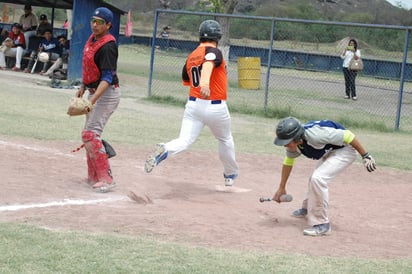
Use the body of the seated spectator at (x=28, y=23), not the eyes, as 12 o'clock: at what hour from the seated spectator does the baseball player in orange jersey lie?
The baseball player in orange jersey is roughly at 12 o'clock from the seated spectator.

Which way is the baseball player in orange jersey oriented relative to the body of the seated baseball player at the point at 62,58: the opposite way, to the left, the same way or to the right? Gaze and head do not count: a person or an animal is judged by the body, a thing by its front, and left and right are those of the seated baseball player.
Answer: the opposite way

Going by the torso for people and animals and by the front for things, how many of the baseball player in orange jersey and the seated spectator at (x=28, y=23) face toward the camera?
1

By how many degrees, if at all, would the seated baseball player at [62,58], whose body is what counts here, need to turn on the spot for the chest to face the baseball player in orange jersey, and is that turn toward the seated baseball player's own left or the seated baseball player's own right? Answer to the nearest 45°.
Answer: approximately 45° to the seated baseball player's own left

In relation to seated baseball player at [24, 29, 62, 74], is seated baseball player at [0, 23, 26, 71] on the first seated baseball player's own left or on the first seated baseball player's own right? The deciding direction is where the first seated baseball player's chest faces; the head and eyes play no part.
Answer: on the first seated baseball player's own right

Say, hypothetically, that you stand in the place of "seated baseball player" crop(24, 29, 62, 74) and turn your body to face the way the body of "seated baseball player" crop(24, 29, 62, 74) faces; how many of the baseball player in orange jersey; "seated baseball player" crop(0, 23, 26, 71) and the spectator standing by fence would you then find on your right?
1

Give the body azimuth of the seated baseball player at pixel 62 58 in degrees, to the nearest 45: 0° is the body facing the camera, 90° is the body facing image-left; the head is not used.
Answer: approximately 45°

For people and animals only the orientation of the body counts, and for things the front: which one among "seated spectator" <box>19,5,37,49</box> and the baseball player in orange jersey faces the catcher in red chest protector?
the seated spectator
